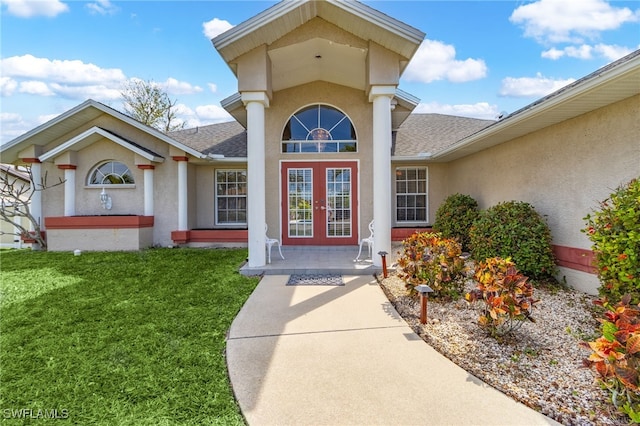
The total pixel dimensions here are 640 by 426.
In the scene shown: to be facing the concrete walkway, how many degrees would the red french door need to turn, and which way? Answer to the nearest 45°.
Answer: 0° — it already faces it

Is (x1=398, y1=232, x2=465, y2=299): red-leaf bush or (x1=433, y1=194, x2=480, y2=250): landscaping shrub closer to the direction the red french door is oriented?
the red-leaf bush

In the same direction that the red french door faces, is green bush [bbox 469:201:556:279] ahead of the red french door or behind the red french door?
ahead

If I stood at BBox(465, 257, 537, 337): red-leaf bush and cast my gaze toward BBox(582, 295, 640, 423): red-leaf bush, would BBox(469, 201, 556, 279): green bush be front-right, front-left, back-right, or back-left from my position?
back-left

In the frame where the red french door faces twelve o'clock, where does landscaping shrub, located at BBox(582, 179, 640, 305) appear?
The landscaping shrub is roughly at 11 o'clock from the red french door.

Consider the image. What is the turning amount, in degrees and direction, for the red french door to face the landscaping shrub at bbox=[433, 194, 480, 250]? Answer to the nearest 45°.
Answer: approximately 90° to its left

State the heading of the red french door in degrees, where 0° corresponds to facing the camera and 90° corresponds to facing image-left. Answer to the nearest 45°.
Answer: approximately 0°

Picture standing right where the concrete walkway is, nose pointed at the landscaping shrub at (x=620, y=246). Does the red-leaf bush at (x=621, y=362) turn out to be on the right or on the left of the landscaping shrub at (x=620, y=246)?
right

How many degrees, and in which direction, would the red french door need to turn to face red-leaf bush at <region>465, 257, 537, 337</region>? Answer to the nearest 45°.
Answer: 0° — it already faces it

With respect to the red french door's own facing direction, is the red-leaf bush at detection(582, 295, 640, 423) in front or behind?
in front
